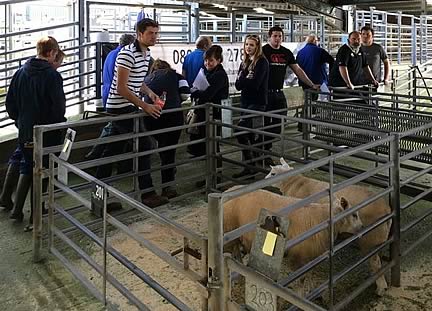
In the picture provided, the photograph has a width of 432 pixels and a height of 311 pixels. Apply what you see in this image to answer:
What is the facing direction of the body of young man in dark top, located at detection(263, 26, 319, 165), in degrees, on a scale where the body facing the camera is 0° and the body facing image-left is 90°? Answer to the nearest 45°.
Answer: approximately 0°

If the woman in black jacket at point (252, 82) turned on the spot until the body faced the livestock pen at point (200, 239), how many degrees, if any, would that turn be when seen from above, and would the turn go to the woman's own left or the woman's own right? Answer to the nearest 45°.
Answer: approximately 45° to the woman's own left

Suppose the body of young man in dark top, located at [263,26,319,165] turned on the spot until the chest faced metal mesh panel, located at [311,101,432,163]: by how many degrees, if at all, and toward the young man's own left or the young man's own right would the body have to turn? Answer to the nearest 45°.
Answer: approximately 45° to the young man's own left

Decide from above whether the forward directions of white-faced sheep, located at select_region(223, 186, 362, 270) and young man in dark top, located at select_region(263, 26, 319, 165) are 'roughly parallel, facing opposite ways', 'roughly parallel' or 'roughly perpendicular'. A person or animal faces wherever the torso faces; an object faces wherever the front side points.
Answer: roughly perpendicular

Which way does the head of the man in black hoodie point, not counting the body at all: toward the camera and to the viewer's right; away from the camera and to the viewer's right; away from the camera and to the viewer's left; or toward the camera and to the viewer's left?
away from the camera and to the viewer's right

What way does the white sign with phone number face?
toward the camera

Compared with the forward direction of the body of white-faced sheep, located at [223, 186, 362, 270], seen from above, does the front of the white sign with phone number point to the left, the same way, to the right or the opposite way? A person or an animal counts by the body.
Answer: to the right

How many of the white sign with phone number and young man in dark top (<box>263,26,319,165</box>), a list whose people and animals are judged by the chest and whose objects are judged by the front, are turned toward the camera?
2

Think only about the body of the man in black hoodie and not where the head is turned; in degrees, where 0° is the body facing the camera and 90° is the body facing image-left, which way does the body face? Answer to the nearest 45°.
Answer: approximately 225°

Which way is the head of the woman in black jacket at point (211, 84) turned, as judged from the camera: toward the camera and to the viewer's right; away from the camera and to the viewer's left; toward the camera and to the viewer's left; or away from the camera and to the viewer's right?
toward the camera and to the viewer's left

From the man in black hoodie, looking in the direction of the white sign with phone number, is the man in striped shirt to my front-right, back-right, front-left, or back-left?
front-right
